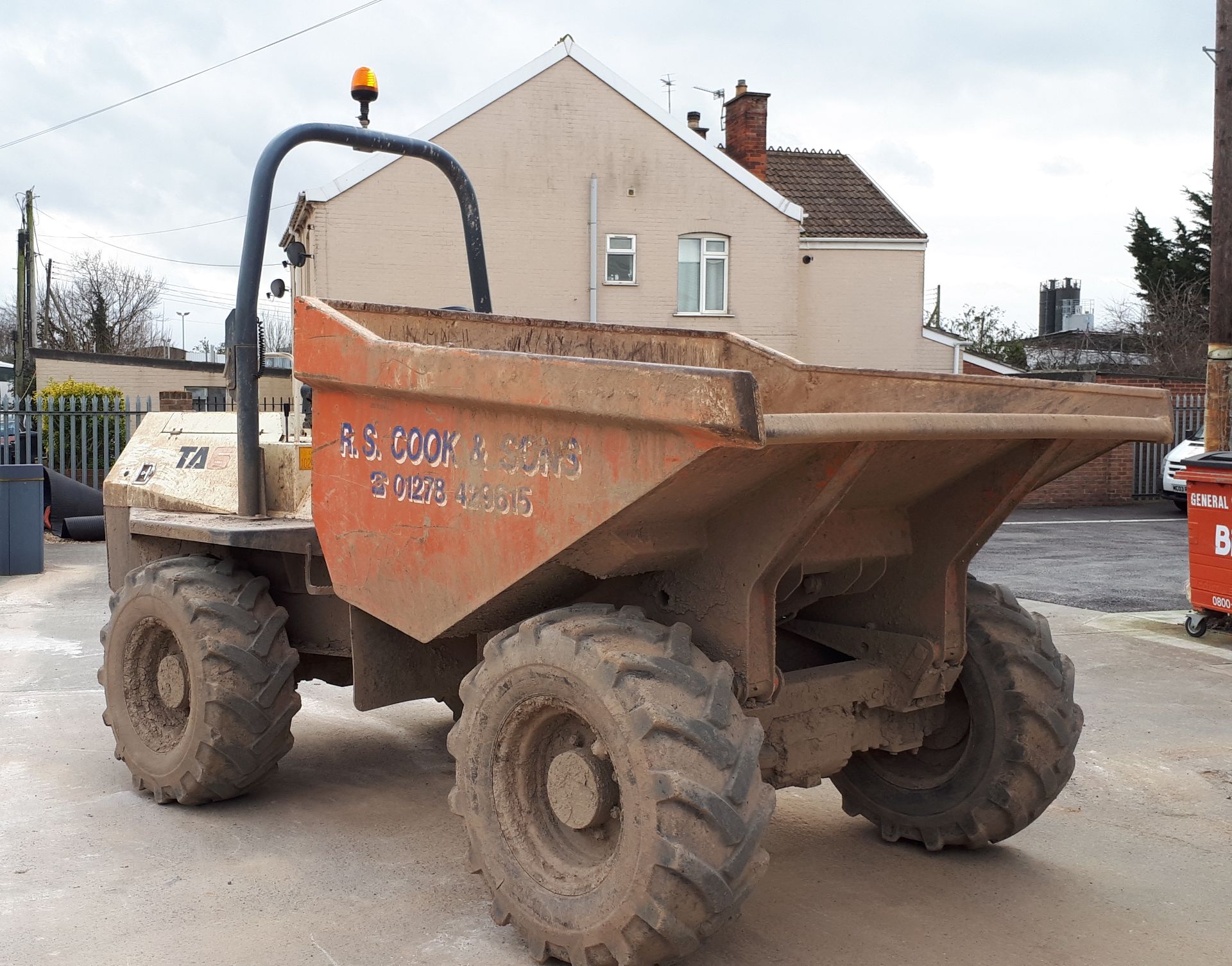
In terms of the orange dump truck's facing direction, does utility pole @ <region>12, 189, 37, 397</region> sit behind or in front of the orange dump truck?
behind

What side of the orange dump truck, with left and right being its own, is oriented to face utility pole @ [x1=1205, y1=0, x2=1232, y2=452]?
left

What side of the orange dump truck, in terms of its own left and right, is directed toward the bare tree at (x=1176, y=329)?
left

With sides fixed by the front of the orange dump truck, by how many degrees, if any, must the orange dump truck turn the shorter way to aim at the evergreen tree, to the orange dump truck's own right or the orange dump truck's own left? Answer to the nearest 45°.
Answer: approximately 90° to the orange dump truck's own left

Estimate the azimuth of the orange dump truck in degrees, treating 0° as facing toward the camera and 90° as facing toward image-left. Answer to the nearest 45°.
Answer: approximately 315°

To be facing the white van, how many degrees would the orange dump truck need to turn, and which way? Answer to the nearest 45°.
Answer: approximately 90° to its left

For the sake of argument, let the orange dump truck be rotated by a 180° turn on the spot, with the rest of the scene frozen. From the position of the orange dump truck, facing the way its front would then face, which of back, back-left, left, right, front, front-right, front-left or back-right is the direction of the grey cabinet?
front
